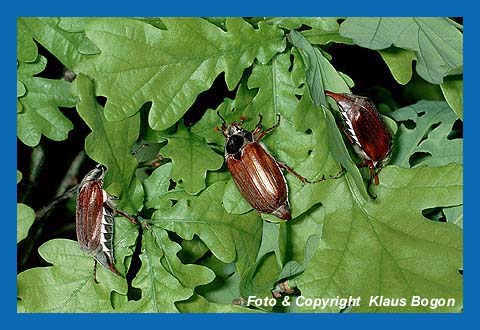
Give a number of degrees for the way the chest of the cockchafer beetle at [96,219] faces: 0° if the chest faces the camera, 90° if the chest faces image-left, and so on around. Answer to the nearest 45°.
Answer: approximately 180°

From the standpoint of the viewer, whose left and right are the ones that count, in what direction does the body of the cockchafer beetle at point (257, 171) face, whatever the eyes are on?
facing away from the viewer and to the left of the viewer

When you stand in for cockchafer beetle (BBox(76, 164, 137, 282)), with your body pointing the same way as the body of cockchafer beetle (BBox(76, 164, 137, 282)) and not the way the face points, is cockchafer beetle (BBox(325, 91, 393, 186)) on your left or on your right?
on your right

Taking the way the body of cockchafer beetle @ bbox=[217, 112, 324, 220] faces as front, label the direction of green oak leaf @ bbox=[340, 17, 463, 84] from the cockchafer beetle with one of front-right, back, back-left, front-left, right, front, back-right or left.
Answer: back-right
